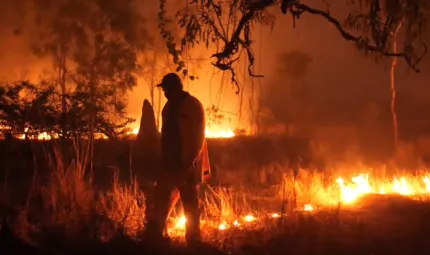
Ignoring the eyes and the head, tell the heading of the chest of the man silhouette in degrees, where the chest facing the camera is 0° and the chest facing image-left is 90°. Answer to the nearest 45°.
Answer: approximately 90°

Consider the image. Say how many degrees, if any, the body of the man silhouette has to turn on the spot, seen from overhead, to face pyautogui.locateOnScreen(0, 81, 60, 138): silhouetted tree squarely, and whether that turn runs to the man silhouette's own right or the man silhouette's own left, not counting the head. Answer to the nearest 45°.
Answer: approximately 45° to the man silhouette's own right

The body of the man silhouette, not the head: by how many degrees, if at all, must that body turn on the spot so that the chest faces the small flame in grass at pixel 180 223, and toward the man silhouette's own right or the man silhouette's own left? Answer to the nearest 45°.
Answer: approximately 90° to the man silhouette's own right

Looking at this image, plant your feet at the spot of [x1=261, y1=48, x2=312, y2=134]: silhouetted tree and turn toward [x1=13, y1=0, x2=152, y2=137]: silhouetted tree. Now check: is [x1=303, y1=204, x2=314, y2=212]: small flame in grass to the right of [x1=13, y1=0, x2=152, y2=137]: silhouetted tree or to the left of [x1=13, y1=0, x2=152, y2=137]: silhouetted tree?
left

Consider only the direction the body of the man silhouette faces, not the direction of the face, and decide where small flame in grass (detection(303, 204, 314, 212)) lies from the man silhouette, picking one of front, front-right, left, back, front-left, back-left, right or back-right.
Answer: back-right

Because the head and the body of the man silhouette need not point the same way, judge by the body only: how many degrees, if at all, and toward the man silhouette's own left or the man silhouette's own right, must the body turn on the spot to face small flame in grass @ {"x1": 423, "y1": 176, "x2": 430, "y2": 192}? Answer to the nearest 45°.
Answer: approximately 135° to the man silhouette's own right

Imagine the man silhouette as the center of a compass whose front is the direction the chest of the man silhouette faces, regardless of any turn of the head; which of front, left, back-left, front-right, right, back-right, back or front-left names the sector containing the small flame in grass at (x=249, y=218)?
back-right

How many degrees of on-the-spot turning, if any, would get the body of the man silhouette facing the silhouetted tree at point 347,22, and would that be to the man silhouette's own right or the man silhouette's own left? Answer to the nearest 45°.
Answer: approximately 180°
